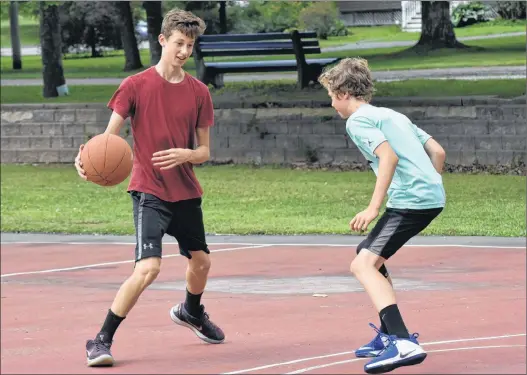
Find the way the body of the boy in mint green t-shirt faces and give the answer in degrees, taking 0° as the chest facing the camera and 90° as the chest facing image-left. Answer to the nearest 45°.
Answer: approximately 90°

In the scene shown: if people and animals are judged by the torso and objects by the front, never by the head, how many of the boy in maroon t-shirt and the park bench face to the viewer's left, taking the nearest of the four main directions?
0

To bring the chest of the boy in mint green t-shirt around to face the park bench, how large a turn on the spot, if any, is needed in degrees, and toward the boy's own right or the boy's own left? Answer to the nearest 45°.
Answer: approximately 90° to the boy's own right
